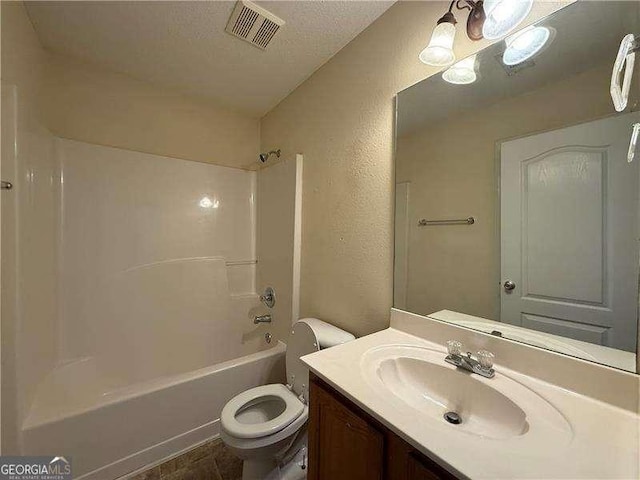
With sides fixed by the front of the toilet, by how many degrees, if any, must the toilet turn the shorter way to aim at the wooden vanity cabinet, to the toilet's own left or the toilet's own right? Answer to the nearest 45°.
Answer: approximately 45° to the toilet's own left

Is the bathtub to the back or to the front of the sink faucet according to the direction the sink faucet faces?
to the front

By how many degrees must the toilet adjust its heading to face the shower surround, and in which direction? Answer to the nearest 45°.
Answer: approximately 90° to its right

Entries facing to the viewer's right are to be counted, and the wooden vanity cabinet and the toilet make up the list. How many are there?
0

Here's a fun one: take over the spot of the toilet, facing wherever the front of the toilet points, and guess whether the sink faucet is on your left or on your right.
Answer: on your left

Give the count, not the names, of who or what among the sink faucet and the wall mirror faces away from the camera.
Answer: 0
